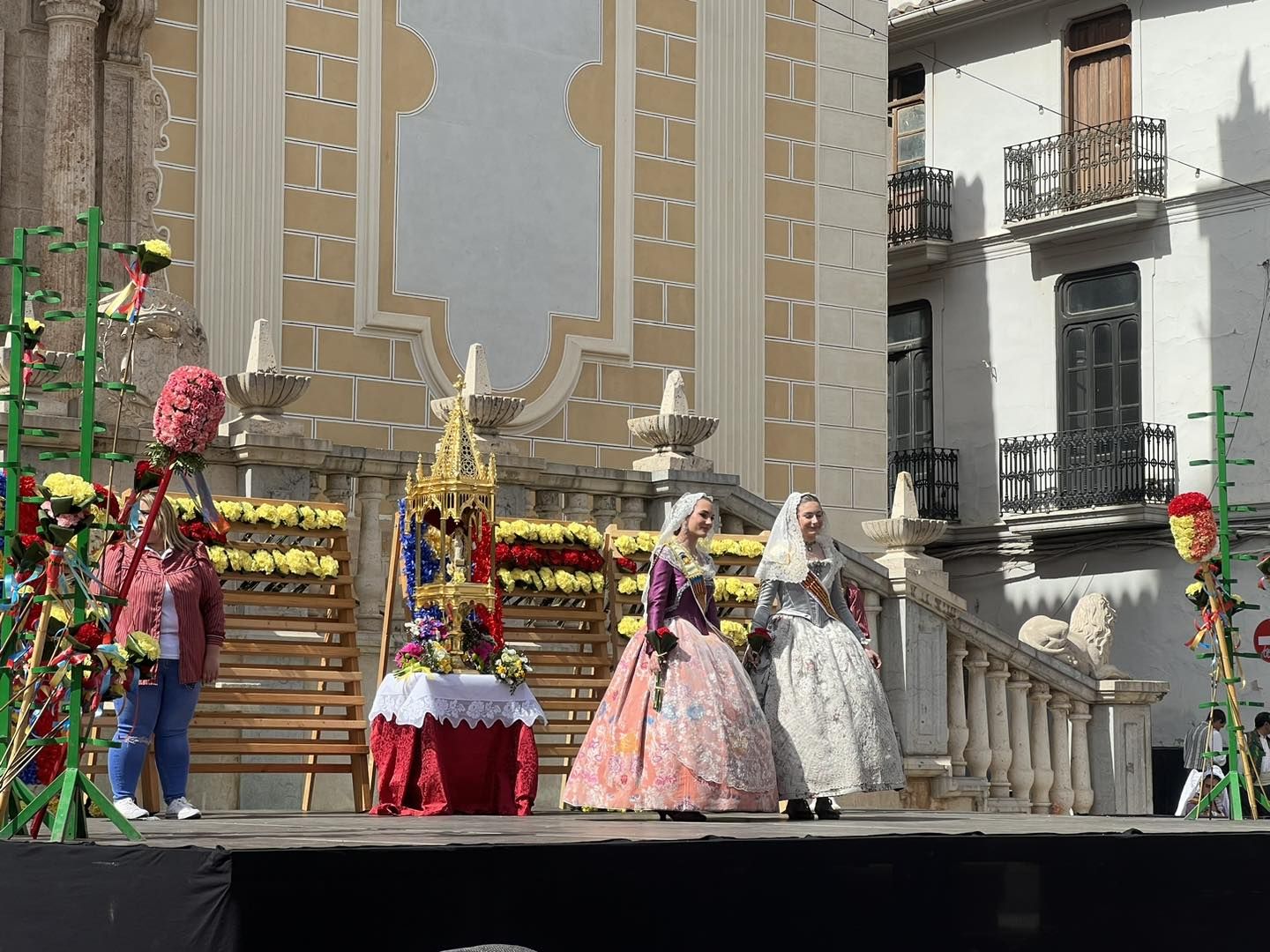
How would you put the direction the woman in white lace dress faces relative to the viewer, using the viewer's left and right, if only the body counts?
facing the viewer and to the right of the viewer

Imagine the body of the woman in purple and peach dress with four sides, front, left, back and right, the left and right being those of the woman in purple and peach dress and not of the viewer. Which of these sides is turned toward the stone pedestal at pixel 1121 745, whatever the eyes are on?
left

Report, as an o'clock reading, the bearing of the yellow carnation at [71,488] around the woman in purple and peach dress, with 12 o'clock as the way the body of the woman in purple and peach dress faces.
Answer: The yellow carnation is roughly at 3 o'clock from the woman in purple and peach dress.

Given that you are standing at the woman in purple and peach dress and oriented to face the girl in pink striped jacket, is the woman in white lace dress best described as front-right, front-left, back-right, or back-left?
back-right

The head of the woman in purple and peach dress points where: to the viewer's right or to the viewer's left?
to the viewer's right

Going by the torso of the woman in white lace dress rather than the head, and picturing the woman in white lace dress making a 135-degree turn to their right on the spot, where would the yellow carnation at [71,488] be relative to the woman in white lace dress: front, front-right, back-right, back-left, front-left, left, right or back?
front-left

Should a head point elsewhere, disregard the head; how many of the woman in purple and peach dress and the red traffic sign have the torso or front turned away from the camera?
0

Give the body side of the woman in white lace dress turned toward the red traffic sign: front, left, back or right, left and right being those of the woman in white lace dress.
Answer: left

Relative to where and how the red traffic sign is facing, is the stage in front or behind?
in front

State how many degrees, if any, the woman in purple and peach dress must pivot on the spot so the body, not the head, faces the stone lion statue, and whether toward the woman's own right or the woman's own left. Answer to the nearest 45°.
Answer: approximately 90° to the woman's own left

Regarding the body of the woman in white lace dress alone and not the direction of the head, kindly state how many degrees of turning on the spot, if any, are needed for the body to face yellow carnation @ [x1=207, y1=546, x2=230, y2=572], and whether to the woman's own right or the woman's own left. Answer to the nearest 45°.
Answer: approximately 135° to the woman's own right
